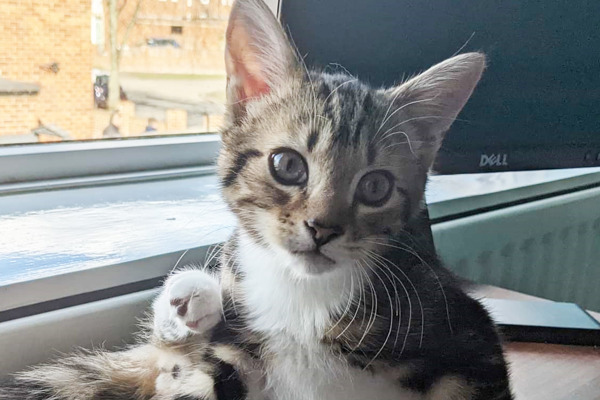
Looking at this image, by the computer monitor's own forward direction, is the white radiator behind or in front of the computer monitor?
behind

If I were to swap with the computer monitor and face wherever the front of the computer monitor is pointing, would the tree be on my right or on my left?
on my right

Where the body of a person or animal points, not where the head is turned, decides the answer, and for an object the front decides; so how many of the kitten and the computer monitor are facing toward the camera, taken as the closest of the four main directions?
2

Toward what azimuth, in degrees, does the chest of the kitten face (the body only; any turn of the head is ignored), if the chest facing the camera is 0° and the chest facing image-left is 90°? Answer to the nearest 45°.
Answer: approximately 0°

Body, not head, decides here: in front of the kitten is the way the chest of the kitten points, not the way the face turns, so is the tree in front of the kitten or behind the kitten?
behind

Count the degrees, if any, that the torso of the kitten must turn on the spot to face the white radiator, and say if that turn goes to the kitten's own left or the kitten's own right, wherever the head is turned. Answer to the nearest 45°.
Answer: approximately 135° to the kitten's own left

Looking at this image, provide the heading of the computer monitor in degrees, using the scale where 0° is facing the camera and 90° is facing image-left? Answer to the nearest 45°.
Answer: approximately 0°
